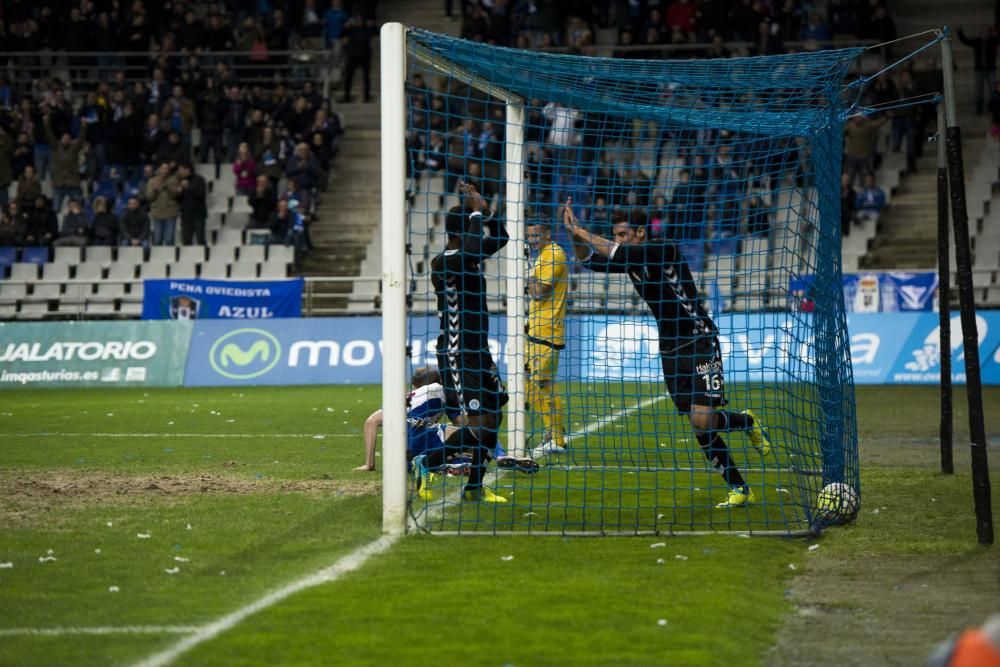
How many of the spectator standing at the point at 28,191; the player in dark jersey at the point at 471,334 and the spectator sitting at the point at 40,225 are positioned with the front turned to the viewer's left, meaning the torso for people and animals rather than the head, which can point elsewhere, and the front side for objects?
0

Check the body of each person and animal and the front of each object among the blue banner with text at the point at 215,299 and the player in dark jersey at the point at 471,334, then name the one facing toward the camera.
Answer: the blue banner with text

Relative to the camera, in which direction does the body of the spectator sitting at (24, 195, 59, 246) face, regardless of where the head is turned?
toward the camera

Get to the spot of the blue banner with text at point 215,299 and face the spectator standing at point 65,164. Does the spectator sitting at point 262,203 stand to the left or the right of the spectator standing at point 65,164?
right

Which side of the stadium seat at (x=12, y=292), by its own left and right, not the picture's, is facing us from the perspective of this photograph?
front

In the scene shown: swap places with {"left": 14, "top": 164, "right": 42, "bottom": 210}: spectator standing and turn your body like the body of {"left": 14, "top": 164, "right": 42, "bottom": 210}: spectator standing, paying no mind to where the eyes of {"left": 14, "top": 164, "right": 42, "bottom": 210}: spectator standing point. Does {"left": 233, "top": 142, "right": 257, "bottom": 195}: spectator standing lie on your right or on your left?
on your left

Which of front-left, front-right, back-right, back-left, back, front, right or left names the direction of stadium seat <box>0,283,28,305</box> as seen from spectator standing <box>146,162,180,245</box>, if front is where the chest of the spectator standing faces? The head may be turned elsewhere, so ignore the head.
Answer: right

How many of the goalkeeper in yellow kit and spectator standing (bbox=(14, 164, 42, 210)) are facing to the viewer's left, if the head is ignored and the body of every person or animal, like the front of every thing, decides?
1

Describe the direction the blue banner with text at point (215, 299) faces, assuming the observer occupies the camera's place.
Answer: facing the viewer

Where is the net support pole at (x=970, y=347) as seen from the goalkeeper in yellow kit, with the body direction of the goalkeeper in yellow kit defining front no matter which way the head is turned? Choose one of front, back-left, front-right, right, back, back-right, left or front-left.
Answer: back-left

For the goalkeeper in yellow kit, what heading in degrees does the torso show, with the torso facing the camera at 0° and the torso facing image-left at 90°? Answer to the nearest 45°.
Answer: approximately 90°

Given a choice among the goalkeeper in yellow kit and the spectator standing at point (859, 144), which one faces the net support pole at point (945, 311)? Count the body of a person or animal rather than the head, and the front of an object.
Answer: the spectator standing
